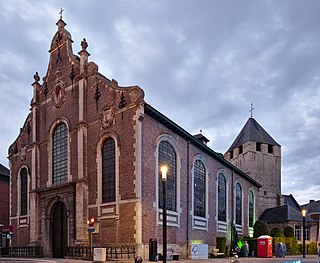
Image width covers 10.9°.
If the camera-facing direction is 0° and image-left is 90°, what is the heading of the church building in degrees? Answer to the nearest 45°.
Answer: approximately 45°

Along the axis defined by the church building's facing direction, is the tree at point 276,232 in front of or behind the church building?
behind

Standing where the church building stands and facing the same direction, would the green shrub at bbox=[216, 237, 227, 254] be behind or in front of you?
behind

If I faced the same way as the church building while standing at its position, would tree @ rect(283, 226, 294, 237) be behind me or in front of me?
behind
